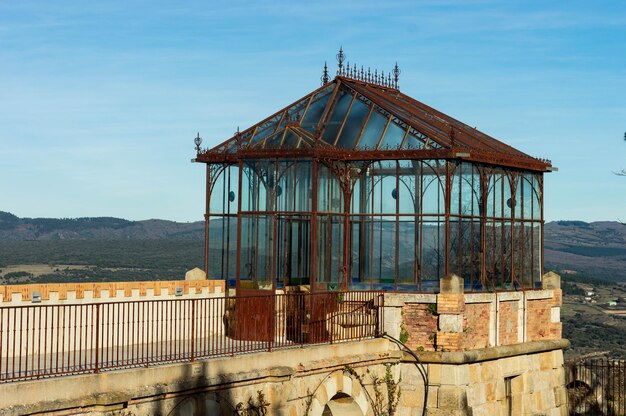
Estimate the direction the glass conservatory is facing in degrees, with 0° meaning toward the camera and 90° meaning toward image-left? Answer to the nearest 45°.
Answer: approximately 45°

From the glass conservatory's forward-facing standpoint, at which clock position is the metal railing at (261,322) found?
The metal railing is roughly at 12 o'clock from the glass conservatory.
